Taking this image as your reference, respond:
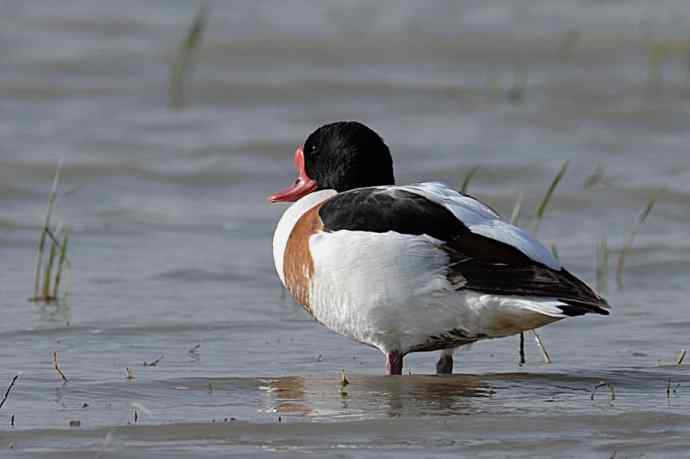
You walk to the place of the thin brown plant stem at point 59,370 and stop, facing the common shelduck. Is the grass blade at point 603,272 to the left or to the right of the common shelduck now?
left

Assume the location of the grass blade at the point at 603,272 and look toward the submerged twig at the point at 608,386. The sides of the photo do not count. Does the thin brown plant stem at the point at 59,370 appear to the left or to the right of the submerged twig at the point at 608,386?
right

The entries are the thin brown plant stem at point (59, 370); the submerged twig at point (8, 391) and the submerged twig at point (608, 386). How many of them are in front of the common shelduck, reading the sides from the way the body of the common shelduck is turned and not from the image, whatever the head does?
2

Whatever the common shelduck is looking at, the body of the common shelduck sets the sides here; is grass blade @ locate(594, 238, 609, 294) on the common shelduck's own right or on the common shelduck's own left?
on the common shelduck's own right

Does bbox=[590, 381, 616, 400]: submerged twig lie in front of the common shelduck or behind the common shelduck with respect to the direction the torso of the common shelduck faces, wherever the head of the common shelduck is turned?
behind

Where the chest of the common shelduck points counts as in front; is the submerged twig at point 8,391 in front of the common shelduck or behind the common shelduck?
in front

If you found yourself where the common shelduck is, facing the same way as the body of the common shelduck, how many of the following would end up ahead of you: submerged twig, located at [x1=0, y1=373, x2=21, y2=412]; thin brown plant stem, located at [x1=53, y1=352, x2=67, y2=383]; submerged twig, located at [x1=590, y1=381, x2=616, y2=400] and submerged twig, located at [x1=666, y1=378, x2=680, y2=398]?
2

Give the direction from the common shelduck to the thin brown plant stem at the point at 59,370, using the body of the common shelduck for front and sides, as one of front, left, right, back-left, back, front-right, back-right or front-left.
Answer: front

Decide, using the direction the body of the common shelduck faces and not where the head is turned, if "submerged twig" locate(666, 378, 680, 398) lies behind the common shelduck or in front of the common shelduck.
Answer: behind

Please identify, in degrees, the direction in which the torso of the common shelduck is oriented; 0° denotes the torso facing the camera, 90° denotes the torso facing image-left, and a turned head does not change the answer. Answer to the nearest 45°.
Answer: approximately 90°
